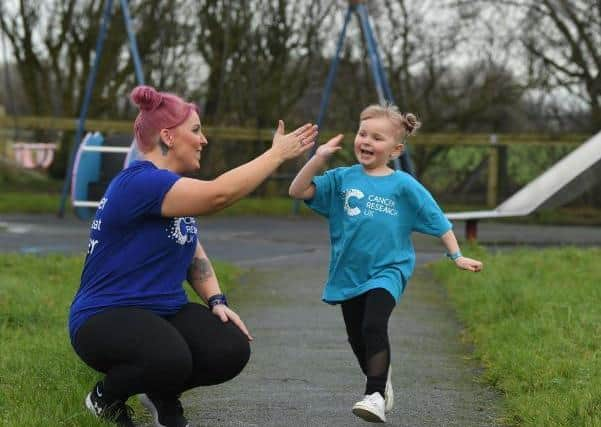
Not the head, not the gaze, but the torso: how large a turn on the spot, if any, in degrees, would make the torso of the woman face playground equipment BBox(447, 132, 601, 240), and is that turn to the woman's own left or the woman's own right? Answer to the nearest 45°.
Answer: approximately 45° to the woman's own left

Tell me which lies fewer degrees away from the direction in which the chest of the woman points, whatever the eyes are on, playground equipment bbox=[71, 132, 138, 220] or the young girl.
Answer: the young girl

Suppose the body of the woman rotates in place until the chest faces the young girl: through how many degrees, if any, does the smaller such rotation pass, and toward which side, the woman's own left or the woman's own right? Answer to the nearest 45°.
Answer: approximately 45° to the woman's own left

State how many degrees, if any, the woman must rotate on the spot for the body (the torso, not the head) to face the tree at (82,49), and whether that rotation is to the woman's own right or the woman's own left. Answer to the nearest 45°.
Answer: approximately 90° to the woman's own left

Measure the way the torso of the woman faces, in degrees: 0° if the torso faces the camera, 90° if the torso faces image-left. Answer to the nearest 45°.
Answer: approximately 270°

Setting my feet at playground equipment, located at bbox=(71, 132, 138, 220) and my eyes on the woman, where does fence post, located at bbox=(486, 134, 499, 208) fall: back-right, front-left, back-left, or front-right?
back-left

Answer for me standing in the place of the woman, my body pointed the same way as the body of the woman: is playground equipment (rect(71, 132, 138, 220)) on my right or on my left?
on my left

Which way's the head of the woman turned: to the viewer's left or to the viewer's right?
to the viewer's right

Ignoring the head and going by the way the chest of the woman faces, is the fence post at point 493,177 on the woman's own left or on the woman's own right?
on the woman's own left
